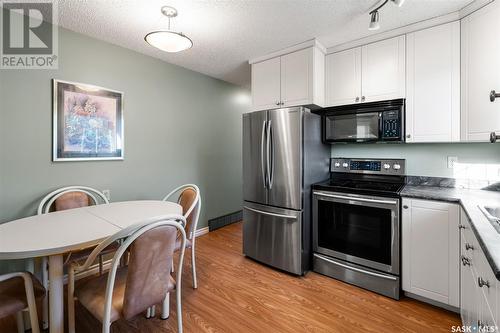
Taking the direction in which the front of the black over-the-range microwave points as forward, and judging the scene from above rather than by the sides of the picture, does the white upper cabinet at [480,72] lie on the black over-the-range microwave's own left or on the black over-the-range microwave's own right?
on the black over-the-range microwave's own left

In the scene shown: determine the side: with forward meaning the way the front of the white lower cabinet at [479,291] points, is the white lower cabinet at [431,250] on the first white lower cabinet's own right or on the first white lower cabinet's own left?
on the first white lower cabinet's own right

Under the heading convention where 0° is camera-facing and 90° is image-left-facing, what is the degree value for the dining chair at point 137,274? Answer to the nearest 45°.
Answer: approximately 135°

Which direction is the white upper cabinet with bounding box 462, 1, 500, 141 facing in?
to the viewer's left

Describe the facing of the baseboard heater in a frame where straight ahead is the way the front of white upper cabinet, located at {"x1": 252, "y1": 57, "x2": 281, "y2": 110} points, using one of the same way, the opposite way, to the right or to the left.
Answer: to the left

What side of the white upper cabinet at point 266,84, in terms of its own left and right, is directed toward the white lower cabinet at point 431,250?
left

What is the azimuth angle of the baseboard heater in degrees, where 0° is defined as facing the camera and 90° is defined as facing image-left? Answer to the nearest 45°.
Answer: approximately 315°

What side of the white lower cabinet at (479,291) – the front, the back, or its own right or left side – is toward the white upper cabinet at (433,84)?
right

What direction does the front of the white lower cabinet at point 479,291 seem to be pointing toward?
to the viewer's left
